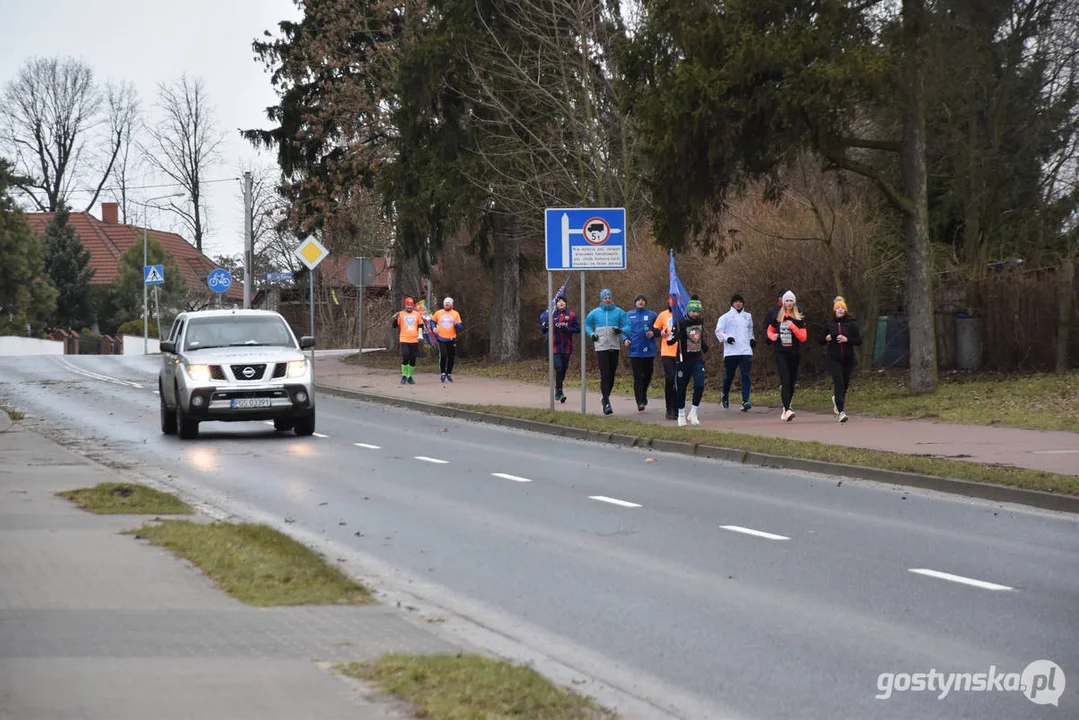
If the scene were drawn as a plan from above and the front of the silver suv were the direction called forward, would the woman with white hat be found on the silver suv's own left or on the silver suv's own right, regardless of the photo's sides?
on the silver suv's own left

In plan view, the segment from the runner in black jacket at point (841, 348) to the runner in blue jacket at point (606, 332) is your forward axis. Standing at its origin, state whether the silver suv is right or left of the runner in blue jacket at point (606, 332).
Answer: left

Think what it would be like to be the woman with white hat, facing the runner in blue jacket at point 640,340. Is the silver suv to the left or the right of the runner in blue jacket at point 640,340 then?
left

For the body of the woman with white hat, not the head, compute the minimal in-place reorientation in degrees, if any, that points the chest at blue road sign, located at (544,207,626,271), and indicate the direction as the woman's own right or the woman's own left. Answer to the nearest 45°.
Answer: approximately 90° to the woman's own right
